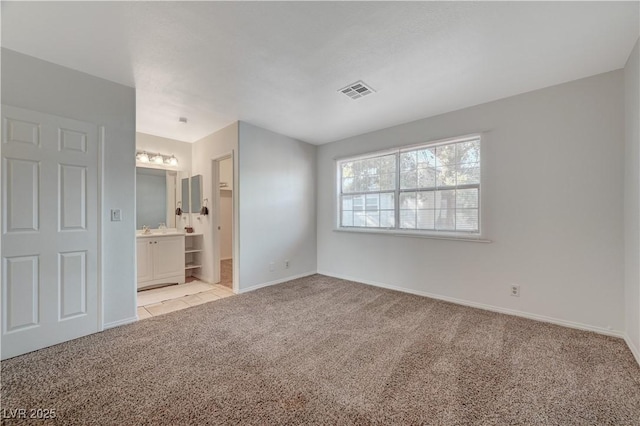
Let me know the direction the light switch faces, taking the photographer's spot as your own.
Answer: facing the viewer

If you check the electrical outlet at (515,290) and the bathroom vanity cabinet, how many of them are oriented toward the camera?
2

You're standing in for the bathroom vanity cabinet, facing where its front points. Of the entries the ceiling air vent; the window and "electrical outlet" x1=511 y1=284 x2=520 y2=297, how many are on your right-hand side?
0

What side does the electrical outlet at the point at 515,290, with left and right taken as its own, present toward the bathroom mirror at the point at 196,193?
right

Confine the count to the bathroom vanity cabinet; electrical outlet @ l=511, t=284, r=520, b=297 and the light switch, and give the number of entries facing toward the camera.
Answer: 3

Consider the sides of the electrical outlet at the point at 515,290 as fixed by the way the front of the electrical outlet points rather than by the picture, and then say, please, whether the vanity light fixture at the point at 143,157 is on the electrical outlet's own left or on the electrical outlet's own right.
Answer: on the electrical outlet's own right

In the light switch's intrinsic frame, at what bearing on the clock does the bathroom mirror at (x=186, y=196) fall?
The bathroom mirror is roughly at 7 o'clock from the light switch.

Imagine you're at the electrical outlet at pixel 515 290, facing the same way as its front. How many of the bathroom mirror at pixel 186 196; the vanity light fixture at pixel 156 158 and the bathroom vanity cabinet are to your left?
0

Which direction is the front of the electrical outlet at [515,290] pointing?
toward the camera

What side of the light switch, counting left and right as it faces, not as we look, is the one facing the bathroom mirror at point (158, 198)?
back

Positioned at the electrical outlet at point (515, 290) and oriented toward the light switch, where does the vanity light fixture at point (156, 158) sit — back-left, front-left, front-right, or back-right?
front-right

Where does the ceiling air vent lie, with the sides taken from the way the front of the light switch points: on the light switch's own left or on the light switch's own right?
on the light switch's own left

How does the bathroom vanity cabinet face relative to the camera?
toward the camera

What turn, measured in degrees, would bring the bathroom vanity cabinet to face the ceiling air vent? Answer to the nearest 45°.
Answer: approximately 45° to its left

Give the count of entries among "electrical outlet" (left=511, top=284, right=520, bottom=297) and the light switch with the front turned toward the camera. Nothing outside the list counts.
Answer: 2
